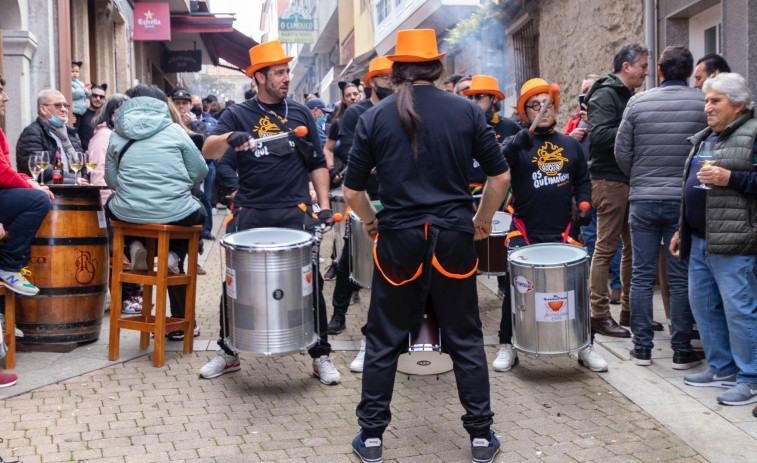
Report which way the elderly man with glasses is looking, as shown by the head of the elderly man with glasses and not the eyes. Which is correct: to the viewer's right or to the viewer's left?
to the viewer's right

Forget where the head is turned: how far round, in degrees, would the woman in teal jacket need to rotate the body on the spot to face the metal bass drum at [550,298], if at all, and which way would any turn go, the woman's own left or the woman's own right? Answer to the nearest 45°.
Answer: approximately 135° to the woman's own right

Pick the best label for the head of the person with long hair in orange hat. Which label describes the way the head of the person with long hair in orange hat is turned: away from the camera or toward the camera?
away from the camera

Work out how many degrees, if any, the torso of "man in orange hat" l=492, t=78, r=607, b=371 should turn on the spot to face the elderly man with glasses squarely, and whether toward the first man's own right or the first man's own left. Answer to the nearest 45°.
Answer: approximately 90° to the first man's own right

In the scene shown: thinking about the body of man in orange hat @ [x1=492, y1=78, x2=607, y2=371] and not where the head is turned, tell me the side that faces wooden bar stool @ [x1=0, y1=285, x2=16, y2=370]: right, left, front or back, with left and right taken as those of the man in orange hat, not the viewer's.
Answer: right

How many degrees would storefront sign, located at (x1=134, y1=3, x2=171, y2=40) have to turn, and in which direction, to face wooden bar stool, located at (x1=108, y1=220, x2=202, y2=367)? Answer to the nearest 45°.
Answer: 0° — it already faces it

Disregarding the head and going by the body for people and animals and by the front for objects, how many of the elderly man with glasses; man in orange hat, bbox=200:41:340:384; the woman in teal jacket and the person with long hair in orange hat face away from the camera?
2

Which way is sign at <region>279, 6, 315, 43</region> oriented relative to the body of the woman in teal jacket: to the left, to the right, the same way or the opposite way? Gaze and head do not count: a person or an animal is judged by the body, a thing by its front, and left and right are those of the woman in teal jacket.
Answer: the opposite way

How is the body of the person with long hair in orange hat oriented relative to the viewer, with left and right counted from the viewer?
facing away from the viewer

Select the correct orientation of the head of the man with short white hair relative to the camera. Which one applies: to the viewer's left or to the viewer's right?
to the viewer's left

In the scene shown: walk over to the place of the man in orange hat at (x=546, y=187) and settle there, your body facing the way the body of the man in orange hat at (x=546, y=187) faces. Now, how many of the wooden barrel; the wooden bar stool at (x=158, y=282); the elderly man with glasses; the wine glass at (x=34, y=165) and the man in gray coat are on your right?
4
